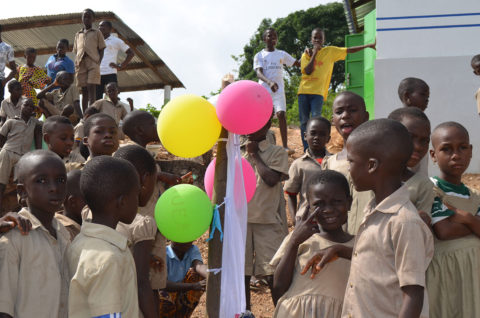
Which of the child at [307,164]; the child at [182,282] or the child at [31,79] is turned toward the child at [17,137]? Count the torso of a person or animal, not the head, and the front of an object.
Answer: the child at [31,79]

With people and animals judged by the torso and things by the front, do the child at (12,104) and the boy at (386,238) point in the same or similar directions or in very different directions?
very different directions

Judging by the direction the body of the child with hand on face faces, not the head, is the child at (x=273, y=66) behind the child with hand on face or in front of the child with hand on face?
behind

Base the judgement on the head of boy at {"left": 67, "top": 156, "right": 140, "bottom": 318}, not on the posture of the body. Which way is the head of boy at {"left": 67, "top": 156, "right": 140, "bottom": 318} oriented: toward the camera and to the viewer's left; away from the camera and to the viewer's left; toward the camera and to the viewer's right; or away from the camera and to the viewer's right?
away from the camera and to the viewer's right

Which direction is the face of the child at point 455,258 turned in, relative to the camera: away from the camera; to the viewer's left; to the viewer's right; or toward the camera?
toward the camera

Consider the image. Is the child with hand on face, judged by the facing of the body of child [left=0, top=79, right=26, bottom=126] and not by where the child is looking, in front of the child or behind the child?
in front

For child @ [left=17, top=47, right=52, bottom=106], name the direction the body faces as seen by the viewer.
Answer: toward the camera

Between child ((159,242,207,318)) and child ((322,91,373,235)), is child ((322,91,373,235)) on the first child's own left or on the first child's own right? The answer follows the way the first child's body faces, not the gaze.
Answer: on the first child's own left

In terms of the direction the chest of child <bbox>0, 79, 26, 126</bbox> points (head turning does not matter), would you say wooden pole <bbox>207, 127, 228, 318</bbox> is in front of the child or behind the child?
in front

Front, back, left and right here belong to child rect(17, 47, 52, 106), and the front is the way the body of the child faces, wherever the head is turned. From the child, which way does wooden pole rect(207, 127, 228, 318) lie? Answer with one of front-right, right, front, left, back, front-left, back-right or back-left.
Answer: front

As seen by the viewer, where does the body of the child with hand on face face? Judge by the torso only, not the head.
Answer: toward the camera

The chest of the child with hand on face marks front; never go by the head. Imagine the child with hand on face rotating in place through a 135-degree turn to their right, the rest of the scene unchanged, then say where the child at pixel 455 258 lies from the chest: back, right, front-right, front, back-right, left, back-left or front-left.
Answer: back-right

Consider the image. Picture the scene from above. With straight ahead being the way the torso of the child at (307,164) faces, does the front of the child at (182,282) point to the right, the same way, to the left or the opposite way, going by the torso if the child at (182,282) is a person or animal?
the same way

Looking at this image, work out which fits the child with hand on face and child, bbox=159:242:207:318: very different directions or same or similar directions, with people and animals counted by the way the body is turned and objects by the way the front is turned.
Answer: same or similar directions

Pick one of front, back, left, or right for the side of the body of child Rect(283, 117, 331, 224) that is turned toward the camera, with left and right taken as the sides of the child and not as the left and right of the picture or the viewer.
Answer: front

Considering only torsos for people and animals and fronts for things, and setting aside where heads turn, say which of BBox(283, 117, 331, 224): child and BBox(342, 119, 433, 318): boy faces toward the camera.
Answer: the child
